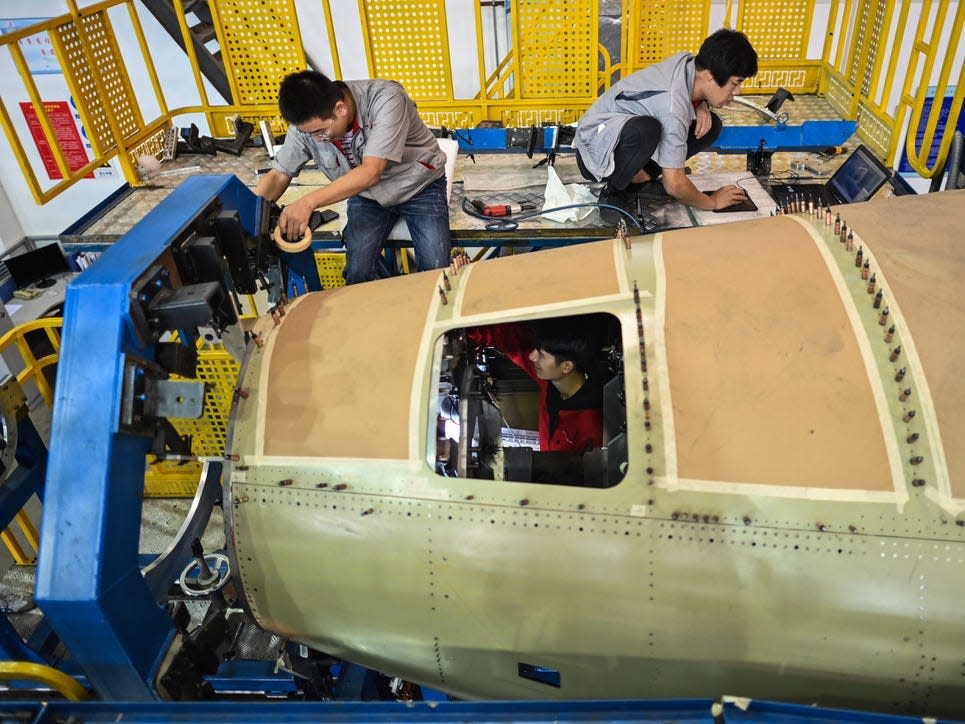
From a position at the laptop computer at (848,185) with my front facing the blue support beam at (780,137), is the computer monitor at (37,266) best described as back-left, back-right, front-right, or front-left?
front-left

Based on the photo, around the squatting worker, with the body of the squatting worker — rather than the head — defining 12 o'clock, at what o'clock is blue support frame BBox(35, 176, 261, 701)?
The blue support frame is roughly at 4 o'clock from the squatting worker.

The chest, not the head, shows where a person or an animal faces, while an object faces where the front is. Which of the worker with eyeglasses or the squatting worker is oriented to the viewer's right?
the squatting worker

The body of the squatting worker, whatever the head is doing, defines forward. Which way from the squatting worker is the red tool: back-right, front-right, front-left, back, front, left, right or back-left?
back

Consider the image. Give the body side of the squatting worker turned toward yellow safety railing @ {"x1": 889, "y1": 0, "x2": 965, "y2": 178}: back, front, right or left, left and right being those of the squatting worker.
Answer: front

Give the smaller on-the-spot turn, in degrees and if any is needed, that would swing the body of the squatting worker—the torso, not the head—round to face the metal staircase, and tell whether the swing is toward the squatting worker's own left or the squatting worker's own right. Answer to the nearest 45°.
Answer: approximately 135° to the squatting worker's own left

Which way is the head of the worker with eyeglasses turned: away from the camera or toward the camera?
toward the camera

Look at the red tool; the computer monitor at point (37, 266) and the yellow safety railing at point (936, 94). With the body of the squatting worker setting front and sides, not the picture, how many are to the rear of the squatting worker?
2

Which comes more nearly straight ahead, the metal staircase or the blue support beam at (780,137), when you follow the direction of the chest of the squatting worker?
the blue support beam

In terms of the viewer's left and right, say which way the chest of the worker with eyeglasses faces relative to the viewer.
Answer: facing the viewer and to the left of the viewer

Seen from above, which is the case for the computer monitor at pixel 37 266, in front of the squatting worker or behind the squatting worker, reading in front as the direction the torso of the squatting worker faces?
behind

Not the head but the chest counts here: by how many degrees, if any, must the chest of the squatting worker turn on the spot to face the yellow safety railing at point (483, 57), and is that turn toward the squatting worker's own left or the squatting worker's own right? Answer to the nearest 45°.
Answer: approximately 135° to the squatting worker's own left

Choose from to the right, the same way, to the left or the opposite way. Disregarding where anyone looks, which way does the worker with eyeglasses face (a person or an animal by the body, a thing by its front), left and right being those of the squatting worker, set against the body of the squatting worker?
to the right

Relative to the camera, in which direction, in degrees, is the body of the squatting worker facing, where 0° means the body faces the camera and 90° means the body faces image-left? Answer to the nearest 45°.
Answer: approximately 270°

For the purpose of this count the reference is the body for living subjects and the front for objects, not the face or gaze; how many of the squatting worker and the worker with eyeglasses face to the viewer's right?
1

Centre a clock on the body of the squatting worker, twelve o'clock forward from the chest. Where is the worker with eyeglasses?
The worker with eyeglasses is roughly at 5 o'clock from the squatting worker.

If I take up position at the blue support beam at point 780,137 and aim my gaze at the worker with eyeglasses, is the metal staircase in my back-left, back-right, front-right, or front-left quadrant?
front-right

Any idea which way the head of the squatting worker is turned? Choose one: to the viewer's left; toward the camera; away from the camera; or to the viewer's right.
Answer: to the viewer's right
